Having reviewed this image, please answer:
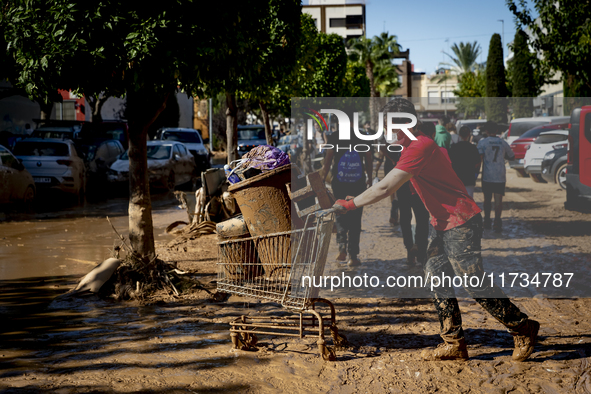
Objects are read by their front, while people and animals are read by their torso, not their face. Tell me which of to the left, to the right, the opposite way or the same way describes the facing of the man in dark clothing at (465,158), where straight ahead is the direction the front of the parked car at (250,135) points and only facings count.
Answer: the opposite way

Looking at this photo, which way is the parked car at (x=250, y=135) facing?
toward the camera

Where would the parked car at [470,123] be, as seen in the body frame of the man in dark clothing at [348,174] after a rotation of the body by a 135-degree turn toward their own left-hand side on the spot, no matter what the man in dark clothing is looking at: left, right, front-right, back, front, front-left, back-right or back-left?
back

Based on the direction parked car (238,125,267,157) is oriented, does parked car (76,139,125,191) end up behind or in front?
in front

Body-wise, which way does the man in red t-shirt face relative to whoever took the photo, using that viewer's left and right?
facing to the left of the viewer

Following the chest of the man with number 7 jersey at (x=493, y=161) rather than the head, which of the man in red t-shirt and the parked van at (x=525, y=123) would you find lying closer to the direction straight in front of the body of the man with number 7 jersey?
the parked van

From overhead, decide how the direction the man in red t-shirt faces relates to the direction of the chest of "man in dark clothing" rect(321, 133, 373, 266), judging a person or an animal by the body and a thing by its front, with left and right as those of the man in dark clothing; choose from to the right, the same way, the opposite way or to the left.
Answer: to the left

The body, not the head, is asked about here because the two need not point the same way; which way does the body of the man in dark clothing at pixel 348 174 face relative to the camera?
away from the camera

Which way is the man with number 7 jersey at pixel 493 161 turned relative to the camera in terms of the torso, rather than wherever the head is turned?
away from the camera
